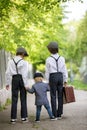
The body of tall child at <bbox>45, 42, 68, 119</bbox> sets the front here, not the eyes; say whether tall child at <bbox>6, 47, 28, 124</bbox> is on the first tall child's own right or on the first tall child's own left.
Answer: on the first tall child's own left

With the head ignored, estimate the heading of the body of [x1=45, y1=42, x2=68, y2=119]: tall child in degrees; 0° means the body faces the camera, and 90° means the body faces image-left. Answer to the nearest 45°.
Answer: approximately 180°
